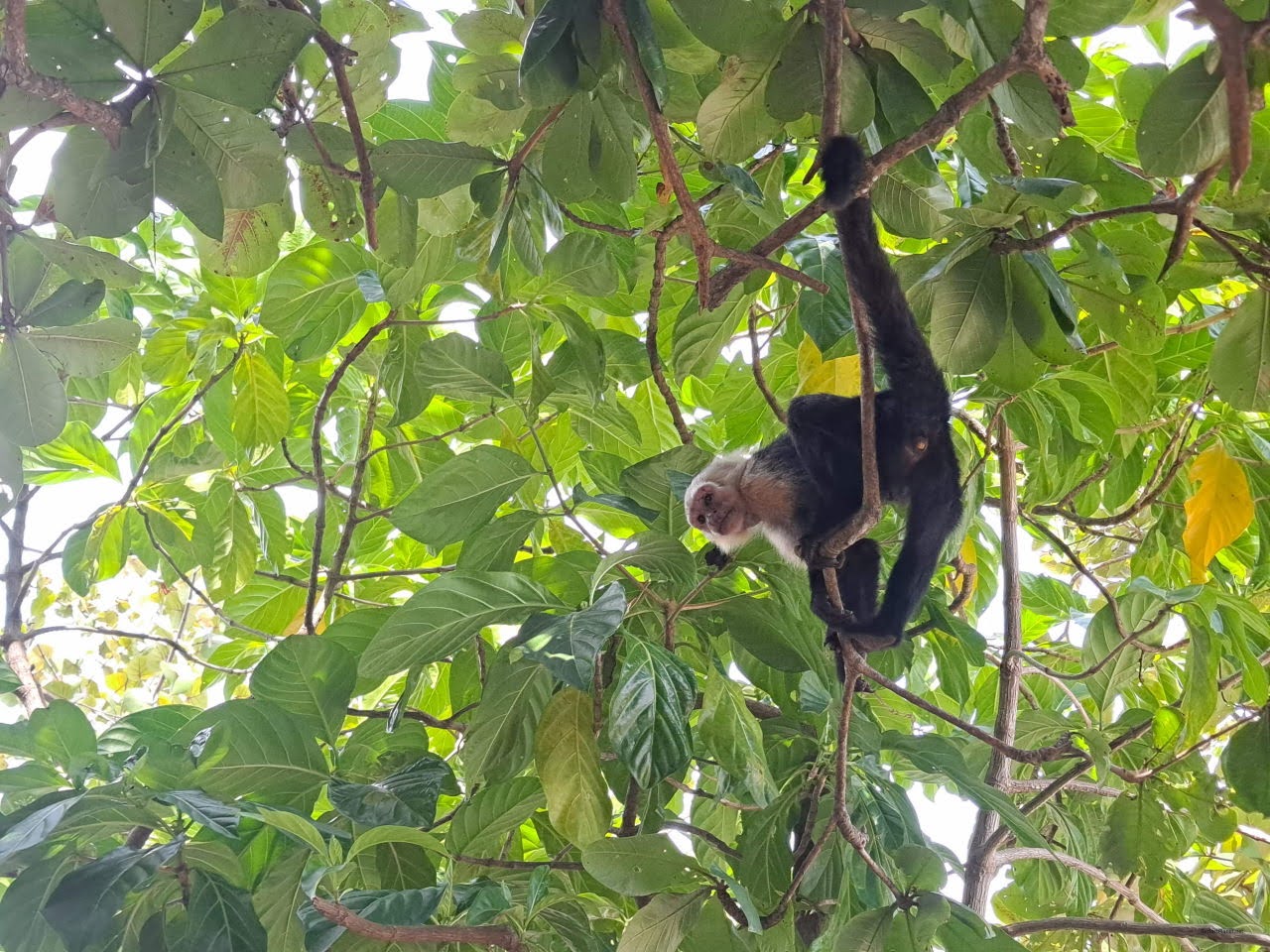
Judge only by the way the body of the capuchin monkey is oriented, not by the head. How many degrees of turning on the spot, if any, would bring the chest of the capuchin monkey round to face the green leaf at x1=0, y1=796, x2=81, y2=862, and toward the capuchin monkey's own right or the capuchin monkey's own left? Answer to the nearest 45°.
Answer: approximately 45° to the capuchin monkey's own left

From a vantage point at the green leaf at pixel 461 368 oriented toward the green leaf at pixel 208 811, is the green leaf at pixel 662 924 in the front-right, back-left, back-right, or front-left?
front-left

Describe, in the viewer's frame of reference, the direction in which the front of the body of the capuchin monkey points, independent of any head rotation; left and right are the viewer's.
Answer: facing to the left of the viewer

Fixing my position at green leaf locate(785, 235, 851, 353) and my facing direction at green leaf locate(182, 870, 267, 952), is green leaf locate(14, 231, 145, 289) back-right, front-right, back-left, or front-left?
front-right

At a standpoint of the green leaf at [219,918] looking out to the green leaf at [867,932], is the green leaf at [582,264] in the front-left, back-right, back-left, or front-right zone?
front-left

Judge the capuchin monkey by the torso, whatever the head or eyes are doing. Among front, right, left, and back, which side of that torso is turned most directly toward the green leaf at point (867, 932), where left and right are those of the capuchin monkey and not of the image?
left

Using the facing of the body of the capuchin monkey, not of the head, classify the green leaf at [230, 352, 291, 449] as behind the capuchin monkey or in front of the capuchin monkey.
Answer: in front

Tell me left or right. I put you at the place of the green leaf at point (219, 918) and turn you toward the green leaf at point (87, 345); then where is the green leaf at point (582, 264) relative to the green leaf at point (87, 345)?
right

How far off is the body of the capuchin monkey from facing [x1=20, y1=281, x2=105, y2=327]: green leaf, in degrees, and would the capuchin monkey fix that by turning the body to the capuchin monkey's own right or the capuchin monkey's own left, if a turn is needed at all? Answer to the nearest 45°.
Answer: approximately 45° to the capuchin monkey's own left

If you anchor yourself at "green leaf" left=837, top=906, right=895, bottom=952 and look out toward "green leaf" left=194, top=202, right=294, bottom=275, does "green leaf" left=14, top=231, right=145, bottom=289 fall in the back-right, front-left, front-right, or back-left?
front-left
